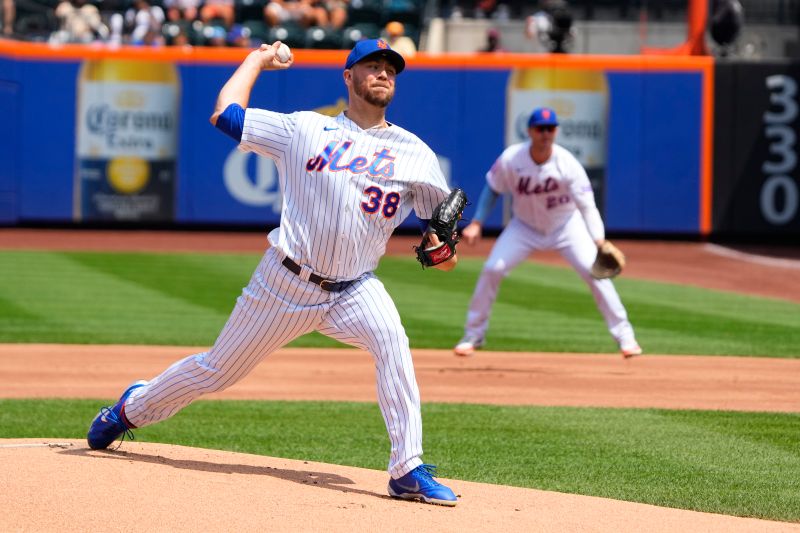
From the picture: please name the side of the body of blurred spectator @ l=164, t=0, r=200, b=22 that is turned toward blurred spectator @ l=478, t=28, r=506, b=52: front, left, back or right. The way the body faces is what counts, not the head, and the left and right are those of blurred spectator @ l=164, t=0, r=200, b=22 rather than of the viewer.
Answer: left

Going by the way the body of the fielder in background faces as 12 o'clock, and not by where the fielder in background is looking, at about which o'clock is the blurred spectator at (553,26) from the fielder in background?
The blurred spectator is roughly at 6 o'clock from the fielder in background.

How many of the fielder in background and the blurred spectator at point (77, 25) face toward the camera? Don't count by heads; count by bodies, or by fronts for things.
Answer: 2

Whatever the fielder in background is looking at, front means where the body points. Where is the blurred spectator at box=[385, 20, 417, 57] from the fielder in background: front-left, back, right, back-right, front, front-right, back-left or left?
back

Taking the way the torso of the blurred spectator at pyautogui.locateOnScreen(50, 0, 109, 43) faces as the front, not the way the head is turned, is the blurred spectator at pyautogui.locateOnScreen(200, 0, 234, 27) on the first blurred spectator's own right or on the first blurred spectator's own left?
on the first blurred spectator's own left

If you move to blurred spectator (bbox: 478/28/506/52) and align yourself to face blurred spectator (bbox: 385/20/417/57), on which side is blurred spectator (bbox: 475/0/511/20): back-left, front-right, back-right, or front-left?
back-right

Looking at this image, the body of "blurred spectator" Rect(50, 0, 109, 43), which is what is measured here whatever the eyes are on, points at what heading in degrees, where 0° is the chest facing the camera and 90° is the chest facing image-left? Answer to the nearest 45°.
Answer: approximately 0°

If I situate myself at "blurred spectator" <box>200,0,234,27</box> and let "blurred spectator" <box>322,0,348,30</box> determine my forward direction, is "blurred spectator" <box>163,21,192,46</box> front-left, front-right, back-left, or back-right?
back-right

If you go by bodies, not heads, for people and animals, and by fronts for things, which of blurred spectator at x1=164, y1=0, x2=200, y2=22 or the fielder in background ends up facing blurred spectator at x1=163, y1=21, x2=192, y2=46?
blurred spectator at x1=164, y1=0, x2=200, y2=22
